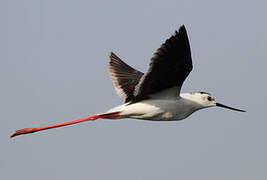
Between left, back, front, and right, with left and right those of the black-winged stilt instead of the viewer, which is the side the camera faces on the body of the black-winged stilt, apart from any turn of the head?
right
